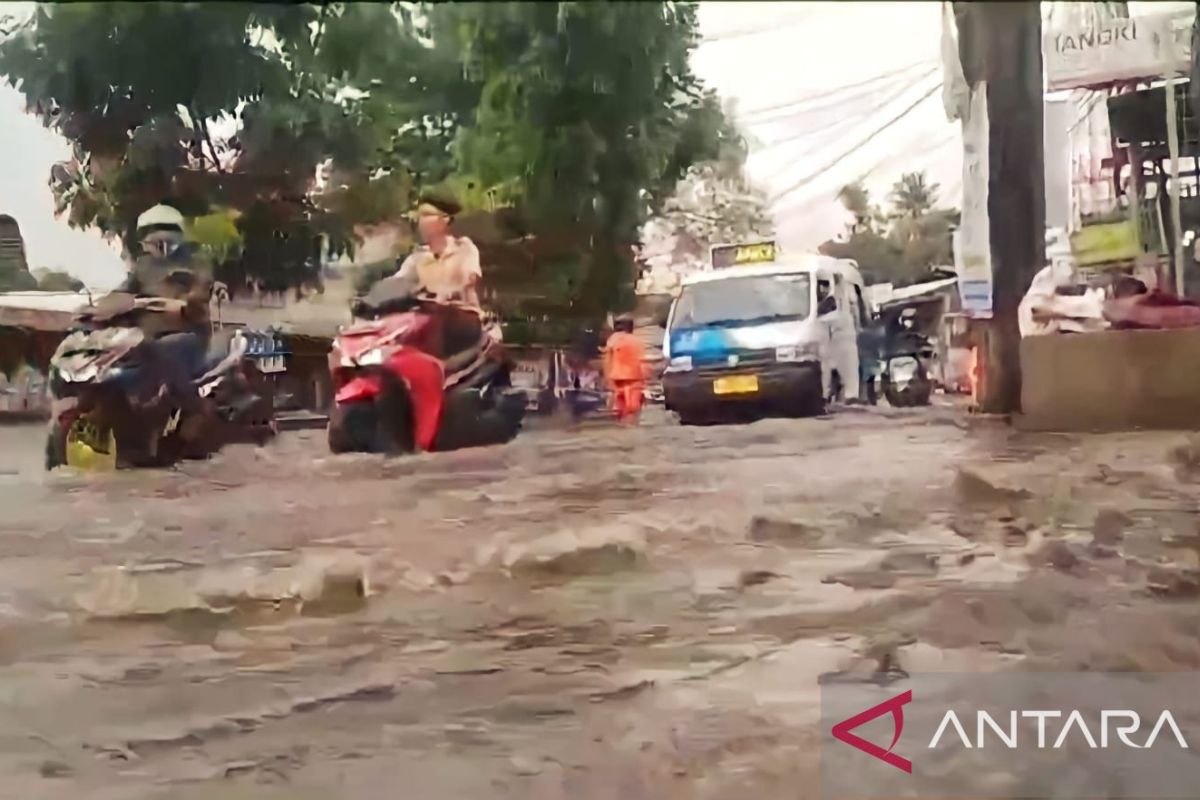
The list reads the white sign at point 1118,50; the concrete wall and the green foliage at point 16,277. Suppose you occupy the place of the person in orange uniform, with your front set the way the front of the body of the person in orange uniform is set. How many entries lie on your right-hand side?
2

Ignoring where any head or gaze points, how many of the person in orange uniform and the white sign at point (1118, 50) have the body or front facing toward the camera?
1

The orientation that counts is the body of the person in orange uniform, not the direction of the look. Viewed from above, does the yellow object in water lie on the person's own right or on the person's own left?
on the person's own left

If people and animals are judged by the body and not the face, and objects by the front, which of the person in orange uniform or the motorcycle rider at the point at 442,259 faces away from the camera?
the person in orange uniform

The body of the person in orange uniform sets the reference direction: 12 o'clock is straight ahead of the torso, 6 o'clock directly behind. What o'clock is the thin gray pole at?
The thin gray pole is roughly at 3 o'clock from the person in orange uniform.

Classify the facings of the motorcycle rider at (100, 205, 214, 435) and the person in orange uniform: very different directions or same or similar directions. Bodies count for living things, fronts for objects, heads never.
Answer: very different directions

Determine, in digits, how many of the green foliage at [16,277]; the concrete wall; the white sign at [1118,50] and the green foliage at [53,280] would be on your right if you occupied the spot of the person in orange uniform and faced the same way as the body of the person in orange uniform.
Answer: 2

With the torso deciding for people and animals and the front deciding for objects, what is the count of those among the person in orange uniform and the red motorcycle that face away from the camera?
1
